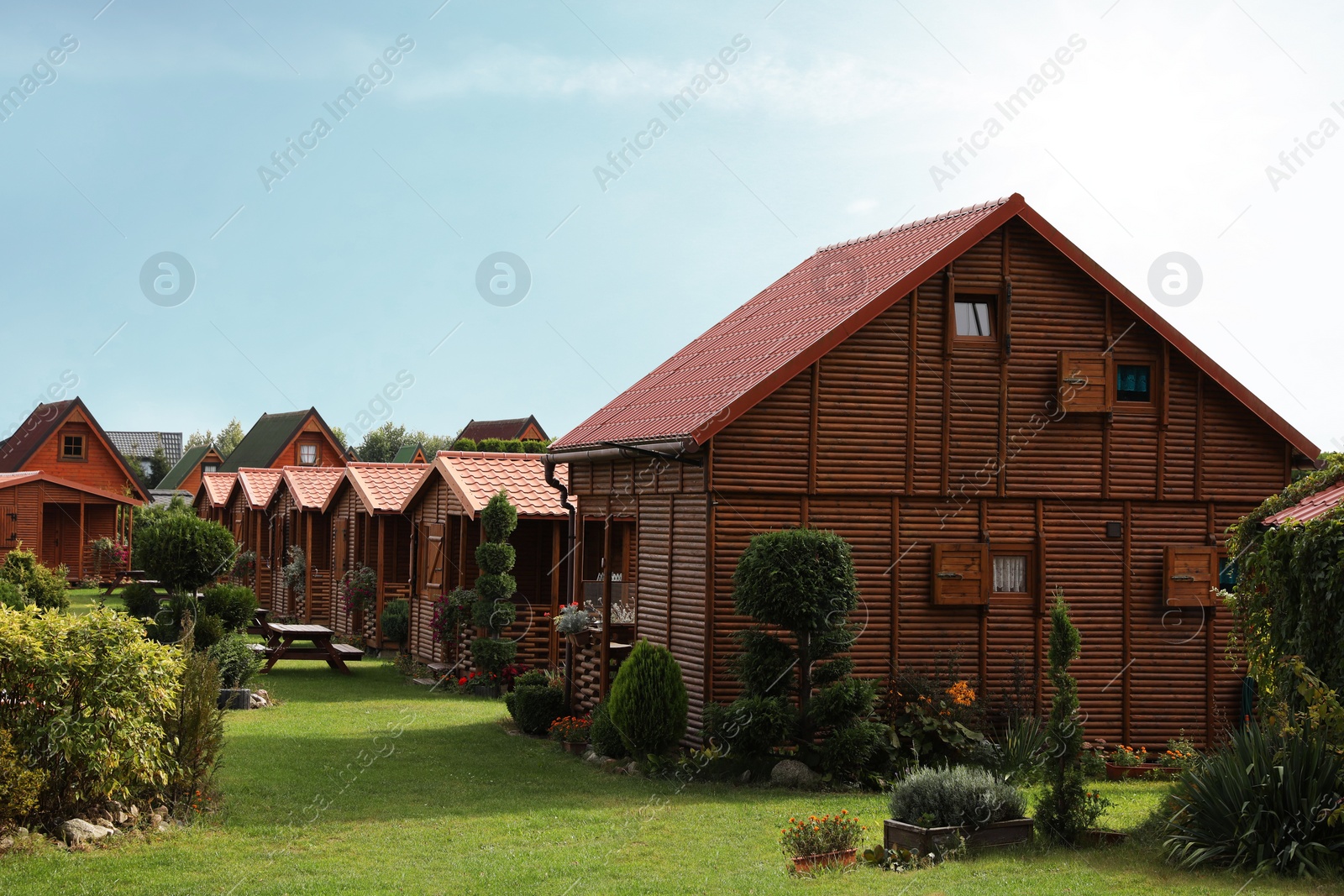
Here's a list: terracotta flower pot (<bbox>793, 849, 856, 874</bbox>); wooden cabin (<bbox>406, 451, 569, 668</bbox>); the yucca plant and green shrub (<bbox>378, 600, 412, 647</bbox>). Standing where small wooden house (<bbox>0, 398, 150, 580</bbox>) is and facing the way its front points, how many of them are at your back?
0

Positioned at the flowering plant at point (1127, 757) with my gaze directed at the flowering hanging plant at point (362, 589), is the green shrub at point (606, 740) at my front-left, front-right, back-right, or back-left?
front-left

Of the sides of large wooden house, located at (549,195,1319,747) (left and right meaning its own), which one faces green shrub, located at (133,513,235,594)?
front

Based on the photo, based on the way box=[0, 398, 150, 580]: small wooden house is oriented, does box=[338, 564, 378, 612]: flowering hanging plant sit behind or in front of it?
in front

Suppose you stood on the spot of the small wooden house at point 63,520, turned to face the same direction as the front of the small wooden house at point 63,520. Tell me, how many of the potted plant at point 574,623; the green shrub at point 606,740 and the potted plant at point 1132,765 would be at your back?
0

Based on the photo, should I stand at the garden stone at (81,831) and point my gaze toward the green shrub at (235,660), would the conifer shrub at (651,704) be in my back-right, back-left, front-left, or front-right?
front-right

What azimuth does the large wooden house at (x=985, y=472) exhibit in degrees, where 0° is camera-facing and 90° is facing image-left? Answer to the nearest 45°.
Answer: approximately 90°

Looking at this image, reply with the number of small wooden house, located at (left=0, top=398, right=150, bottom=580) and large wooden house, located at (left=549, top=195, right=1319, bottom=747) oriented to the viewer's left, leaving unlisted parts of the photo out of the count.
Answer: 1

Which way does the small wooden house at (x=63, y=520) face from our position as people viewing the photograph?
facing the viewer and to the right of the viewer
